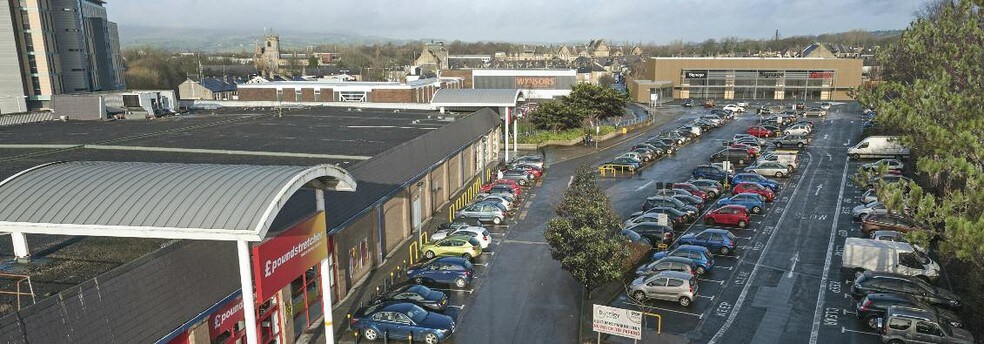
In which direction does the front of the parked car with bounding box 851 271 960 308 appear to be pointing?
to the viewer's right

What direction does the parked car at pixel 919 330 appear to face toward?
to the viewer's right

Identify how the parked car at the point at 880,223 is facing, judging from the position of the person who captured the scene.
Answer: facing to the right of the viewer

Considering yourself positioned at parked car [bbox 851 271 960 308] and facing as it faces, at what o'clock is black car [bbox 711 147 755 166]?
The black car is roughly at 8 o'clock from the parked car.

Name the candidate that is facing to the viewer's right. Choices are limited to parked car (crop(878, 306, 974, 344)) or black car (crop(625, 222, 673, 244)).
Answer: the parked car

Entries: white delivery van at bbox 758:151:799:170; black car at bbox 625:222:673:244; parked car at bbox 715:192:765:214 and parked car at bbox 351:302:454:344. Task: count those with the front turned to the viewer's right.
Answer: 1

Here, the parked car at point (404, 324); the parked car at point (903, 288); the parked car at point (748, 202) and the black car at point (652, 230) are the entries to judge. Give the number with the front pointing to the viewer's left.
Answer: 2

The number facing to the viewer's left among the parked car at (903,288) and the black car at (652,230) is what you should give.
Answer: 1

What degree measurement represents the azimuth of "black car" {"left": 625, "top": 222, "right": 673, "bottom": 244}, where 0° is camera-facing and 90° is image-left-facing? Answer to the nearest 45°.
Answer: approximately 90°

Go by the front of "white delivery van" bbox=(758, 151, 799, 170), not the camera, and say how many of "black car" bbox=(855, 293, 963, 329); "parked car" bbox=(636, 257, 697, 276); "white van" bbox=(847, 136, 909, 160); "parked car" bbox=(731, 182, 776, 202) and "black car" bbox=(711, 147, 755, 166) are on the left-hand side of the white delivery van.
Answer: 3

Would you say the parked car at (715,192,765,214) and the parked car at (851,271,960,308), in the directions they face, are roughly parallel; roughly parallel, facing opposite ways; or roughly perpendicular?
roughly parallel, facing opposite ways

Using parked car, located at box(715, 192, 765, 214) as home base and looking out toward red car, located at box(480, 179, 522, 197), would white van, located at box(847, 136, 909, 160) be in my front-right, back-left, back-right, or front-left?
back-right

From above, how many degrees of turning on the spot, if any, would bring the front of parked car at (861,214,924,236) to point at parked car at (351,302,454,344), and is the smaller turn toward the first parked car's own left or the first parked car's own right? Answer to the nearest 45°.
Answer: approximately 135° to the first parked car's own right

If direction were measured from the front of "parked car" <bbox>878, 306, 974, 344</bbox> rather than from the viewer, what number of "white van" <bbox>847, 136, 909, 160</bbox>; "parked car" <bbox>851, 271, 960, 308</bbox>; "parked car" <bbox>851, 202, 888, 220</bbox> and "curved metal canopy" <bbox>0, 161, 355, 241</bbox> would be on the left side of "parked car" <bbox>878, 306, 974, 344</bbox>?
3

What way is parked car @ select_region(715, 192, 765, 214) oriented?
to the viewer's left
